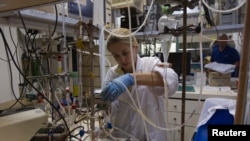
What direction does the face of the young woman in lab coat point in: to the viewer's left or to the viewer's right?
to the viewer's left

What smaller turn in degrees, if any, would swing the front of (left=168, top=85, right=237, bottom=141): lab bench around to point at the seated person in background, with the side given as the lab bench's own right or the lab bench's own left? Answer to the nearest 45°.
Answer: approximately 135° to the lab bench's own left

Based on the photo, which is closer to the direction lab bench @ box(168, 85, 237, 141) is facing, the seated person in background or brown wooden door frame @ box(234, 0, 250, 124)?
the brown wooden door frame

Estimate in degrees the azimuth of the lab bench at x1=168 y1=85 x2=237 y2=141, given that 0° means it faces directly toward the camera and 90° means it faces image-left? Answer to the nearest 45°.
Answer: approximately 0°

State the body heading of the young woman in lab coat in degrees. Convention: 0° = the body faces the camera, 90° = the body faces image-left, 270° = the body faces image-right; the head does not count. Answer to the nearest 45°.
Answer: approximately 45°

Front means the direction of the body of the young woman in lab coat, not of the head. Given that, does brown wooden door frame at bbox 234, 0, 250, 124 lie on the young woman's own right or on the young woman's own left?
on the young woman's own left

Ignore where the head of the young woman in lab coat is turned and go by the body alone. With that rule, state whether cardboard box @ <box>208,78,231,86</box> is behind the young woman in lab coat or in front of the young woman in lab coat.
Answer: behind

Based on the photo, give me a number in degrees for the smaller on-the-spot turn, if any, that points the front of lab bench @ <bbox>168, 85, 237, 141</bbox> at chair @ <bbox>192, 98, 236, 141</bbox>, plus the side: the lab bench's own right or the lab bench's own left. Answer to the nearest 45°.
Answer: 0° — it already faces it
